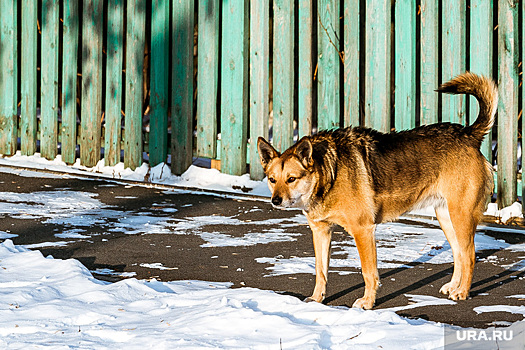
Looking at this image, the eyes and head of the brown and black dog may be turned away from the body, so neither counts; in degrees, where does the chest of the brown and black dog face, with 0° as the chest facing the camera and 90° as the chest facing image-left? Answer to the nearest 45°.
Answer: approximately 45°

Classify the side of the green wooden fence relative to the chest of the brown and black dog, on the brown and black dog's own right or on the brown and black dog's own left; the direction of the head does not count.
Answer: on the brown and black dog's own right
